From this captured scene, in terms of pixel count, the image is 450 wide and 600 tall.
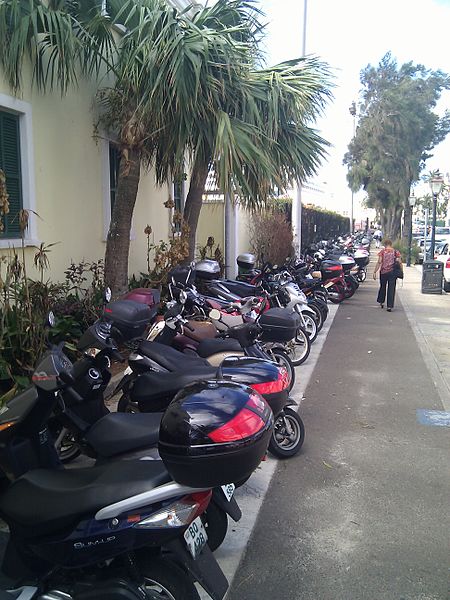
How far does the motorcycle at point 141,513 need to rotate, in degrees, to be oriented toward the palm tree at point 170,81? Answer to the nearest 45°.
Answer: approximately 45° to its right

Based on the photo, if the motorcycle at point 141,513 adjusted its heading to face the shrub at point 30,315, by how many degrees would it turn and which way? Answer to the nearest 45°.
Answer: approximately 45° to its right

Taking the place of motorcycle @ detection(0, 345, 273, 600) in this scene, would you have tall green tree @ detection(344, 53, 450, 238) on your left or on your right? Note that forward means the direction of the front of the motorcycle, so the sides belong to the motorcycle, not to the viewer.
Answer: on your right

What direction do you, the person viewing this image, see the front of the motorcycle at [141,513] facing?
facing away from the viewer and to the left of the viewer

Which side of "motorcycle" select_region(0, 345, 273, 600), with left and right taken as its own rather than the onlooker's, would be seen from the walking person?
right

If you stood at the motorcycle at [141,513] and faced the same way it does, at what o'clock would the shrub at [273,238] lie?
The shrub is roughly at 2 o'clock from the motorcycle.

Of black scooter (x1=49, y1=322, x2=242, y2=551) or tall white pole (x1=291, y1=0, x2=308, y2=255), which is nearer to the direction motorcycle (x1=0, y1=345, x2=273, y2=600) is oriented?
the black scooter

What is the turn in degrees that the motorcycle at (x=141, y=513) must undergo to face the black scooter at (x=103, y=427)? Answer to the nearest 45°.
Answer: approximately 45° to its right
